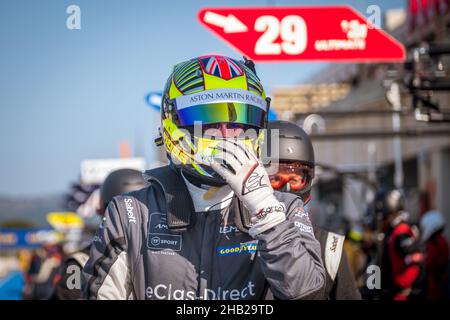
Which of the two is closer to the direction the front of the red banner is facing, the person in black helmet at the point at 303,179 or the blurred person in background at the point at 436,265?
the person in black helmet

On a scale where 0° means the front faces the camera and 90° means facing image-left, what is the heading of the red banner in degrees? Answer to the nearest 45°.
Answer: approximately 0°

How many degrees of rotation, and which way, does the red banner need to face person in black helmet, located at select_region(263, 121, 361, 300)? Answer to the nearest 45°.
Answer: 0° — it already faces them
